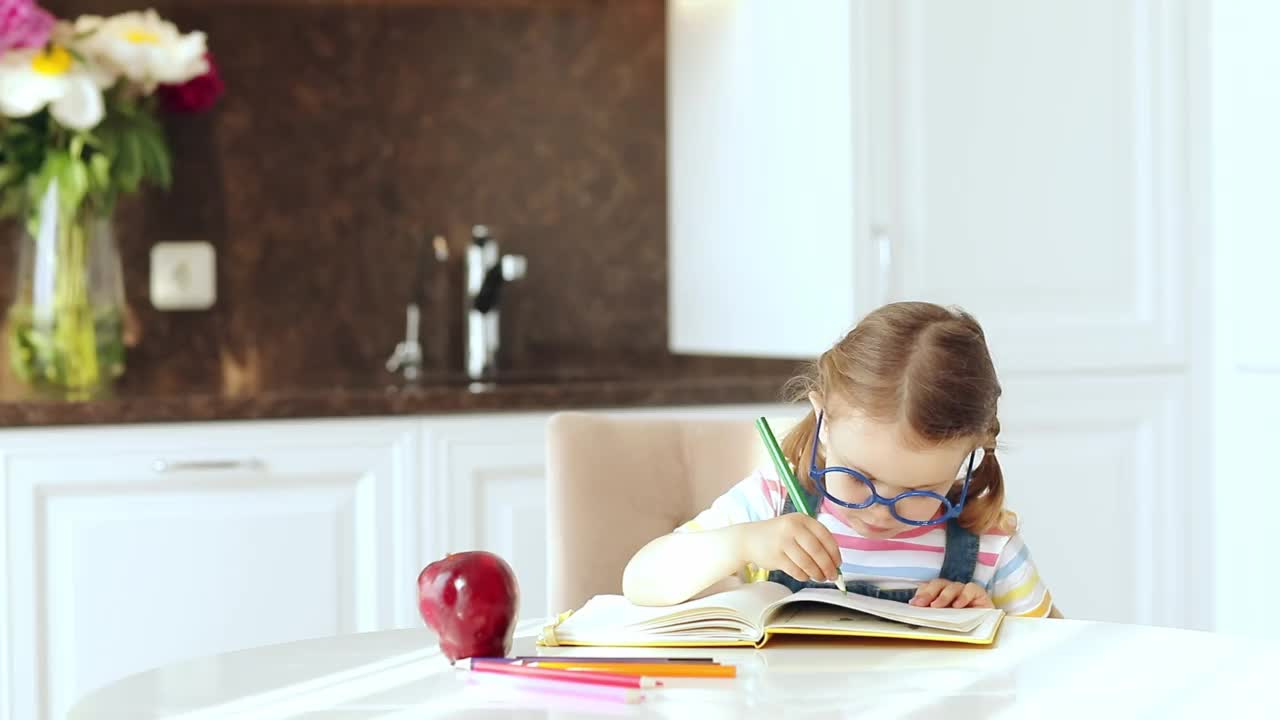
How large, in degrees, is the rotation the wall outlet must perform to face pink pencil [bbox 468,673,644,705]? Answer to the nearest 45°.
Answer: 0° — it already faces it

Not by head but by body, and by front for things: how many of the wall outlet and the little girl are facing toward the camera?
2

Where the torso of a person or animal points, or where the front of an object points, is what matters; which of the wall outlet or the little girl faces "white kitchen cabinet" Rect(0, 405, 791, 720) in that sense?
the wall outlet

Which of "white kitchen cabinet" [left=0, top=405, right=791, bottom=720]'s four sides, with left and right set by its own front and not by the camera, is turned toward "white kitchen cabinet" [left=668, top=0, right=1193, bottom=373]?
left

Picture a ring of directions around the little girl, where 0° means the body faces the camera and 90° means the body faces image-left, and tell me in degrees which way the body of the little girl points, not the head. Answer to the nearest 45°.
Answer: approximately 0°

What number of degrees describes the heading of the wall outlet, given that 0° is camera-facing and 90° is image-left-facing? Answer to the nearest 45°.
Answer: approximately 0°

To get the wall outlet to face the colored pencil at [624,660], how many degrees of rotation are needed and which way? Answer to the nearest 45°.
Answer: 0° — it already faces it

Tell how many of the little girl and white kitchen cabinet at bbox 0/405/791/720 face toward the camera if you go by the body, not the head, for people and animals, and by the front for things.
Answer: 2
